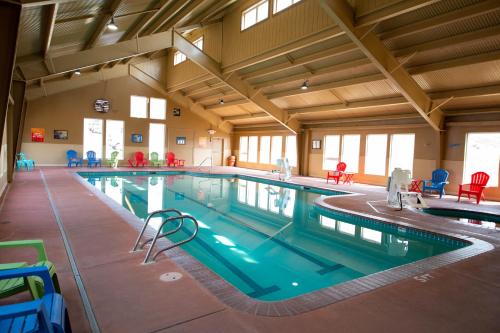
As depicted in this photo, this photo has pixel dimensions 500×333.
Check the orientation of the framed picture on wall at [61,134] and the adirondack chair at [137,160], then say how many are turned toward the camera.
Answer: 2

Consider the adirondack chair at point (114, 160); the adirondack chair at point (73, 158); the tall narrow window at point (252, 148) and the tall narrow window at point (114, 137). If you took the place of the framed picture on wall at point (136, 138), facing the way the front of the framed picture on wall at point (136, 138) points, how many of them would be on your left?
1

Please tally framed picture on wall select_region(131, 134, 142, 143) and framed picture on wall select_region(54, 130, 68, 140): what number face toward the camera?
2

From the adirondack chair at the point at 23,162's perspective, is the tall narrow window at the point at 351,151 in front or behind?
in front

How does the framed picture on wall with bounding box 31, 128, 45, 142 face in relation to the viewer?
toward the camera

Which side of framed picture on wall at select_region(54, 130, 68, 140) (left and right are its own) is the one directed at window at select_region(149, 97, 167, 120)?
left

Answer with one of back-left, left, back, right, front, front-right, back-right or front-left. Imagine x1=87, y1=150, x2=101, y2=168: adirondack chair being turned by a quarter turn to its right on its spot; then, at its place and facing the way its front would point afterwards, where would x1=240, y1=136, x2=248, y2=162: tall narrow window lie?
back-left

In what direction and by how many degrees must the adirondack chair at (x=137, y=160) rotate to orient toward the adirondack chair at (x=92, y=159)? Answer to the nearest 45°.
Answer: approximately 90° to its right

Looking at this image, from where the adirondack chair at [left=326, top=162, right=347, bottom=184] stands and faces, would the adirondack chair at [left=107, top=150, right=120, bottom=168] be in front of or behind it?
in front

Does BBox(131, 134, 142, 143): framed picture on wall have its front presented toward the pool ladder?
yes

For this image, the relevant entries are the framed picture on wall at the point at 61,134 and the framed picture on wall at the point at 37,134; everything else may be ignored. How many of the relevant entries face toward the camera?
2

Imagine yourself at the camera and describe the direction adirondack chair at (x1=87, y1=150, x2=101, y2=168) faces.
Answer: facing the viewer and to the right of the viewer

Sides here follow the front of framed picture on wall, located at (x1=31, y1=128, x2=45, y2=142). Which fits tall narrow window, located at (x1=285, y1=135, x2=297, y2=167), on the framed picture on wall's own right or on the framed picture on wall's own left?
on the framed picture on wall's own left
